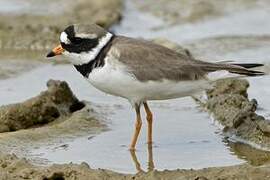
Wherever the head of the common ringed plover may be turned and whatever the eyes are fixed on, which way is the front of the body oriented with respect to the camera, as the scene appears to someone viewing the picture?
to the viewer's left
